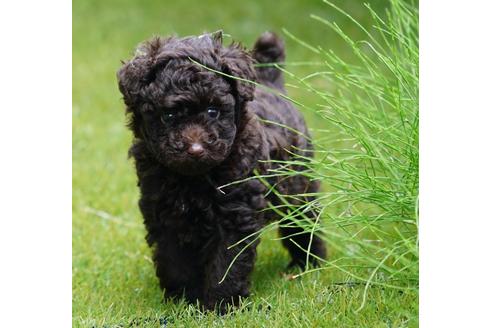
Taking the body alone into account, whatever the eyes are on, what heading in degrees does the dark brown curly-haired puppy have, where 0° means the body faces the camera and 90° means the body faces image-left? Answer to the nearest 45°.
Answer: approximately 45°
